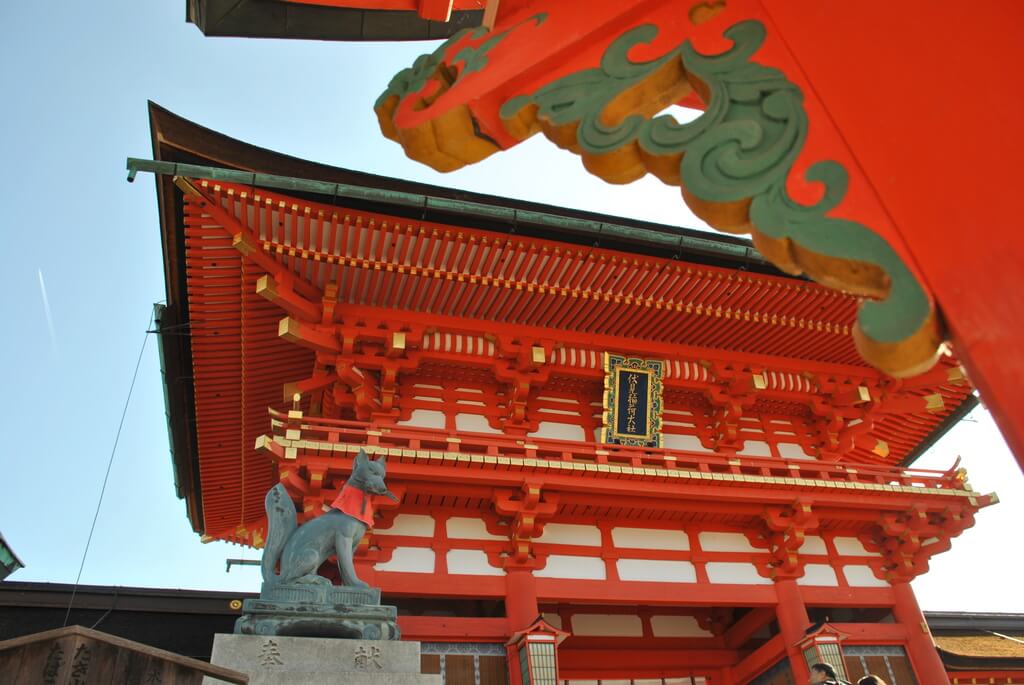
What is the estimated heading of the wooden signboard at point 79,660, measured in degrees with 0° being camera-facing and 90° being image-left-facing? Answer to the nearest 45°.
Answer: approximately 0°

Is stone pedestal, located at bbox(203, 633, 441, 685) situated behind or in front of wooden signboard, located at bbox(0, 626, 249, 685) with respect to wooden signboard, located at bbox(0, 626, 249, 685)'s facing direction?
behind

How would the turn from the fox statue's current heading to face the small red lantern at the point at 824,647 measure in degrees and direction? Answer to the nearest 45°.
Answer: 0° — it already faces it

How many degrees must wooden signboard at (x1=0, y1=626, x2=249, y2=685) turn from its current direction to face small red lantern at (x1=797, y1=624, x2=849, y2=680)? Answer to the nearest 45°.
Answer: approximately 135° to its left

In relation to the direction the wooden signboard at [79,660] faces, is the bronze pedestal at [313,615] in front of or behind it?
behind

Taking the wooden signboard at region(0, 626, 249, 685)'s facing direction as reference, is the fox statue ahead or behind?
behind

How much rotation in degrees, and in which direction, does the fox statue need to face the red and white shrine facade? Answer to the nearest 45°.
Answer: approximately 45° to its left

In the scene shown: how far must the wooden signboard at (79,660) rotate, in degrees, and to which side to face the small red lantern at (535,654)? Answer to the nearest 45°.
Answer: approximately 135° to its left

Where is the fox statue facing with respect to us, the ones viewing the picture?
facing to the right of the viewer

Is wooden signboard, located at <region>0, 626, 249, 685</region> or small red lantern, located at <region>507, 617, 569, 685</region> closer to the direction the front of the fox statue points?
the small red lantern

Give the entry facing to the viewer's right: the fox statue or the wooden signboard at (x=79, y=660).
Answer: the fox statue

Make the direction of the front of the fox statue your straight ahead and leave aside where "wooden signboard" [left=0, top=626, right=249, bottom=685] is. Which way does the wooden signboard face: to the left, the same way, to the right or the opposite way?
to the right

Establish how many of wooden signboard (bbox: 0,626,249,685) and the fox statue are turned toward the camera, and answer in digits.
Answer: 1
